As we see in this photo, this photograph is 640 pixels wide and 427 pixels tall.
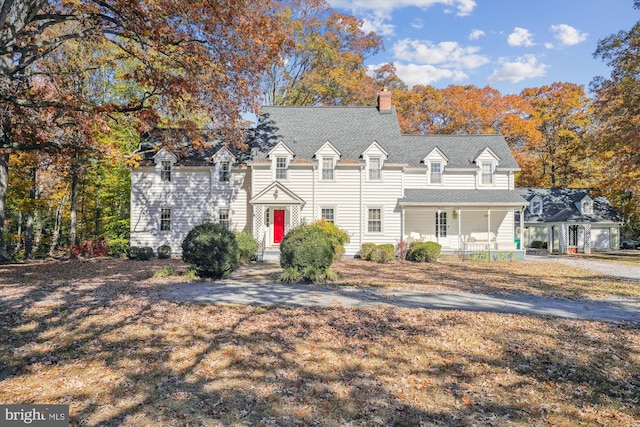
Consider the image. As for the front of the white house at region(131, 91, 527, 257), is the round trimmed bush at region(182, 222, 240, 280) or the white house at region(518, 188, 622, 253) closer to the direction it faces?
the round trimmed bush

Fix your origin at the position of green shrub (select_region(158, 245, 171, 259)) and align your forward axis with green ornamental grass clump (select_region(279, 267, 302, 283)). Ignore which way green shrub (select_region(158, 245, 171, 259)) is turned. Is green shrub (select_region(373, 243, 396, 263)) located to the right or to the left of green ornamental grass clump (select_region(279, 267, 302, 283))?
left

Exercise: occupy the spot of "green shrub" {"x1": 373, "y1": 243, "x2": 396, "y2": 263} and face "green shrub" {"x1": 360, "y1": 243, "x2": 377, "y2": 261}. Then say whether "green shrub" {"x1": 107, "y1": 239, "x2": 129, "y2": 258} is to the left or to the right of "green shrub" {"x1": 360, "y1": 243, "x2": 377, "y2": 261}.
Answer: left

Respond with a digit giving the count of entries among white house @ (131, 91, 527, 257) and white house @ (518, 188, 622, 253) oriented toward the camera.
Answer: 2

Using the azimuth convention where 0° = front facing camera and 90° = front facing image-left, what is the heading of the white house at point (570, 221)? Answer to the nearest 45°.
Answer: approximately 0°

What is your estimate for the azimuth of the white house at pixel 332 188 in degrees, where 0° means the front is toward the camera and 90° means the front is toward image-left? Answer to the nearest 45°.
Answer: approximately 0°

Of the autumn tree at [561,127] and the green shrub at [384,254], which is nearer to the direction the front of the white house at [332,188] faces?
the green shrub

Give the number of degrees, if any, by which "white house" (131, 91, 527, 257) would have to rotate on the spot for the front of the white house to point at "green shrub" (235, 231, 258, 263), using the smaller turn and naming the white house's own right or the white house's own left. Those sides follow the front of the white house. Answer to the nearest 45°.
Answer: approximately 45° to the white house's own right

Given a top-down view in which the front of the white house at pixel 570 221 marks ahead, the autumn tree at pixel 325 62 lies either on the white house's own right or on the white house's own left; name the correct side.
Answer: on the white house's own right
